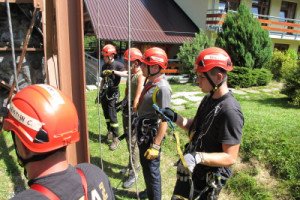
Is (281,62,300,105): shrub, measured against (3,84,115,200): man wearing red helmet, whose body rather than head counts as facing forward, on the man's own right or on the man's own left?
on the man's own right

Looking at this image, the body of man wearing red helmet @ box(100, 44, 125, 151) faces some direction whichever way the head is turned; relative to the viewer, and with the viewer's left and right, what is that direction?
facing the viewer and to the left of the viewer

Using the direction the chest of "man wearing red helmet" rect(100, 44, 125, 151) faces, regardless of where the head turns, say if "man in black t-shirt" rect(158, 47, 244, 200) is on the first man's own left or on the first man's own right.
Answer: on the first man's own left

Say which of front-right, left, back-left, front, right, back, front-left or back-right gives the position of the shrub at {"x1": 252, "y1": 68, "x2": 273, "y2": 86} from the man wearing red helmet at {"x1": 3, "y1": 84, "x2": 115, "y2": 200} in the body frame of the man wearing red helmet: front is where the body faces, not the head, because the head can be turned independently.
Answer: right

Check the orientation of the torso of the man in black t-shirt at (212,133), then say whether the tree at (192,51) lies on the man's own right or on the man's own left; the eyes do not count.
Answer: on the man's own right

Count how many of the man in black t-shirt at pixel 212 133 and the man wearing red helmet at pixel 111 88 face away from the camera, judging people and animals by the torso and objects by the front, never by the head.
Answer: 0

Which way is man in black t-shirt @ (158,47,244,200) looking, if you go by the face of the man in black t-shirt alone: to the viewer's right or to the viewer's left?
to the viewer's left
